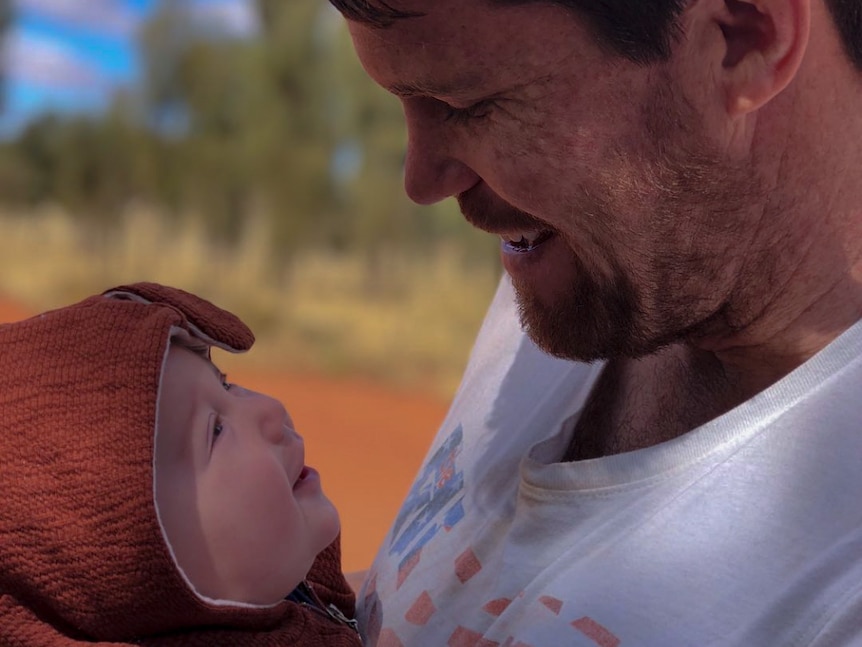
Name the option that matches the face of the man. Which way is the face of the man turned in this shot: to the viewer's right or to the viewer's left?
to the viewer's left

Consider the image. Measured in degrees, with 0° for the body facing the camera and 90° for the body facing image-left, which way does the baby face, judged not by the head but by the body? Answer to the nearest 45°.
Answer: approximately 270°

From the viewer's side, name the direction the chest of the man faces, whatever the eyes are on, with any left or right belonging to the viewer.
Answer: facing the viewer and to the left of the viewer

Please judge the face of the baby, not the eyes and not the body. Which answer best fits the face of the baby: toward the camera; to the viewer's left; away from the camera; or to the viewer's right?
to the viewer's right
